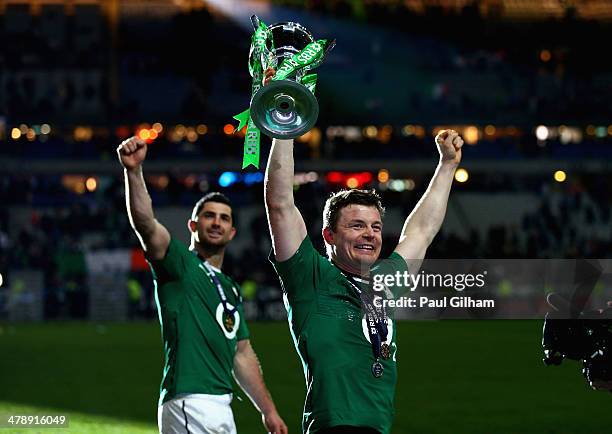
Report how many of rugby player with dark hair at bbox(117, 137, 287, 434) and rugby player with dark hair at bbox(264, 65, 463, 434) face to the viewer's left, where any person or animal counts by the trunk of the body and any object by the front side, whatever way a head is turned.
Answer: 0

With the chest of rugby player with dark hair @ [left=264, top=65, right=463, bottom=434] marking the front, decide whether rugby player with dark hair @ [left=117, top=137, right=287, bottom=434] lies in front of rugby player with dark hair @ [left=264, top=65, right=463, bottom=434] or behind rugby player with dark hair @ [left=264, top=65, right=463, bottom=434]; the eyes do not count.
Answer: behind

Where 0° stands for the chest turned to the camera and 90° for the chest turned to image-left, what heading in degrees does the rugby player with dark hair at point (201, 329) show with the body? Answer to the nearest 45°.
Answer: approximately 315°

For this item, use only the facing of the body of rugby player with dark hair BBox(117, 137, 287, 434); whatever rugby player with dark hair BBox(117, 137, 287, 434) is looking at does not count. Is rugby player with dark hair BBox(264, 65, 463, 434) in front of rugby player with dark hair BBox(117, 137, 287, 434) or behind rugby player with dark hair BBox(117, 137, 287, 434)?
in front

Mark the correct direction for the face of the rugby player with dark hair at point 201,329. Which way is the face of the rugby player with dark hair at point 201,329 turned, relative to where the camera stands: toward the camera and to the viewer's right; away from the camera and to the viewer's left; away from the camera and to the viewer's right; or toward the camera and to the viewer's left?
toward the camera and to the viewer's right

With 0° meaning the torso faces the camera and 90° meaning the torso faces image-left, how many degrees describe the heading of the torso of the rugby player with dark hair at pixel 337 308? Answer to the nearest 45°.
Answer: approximately 315°
